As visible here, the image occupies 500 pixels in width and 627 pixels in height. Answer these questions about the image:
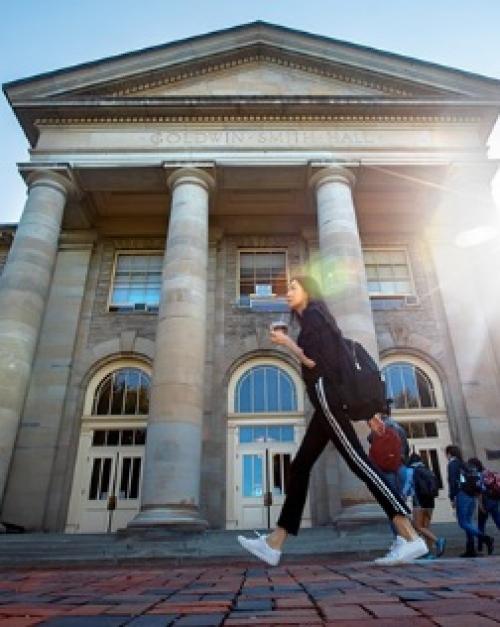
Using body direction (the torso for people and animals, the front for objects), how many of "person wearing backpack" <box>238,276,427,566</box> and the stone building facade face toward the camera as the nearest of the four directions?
1

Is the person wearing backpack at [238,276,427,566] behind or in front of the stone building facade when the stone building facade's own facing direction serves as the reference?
in front

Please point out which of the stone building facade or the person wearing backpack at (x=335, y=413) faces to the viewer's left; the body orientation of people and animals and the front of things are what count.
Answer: the person wearing backpack

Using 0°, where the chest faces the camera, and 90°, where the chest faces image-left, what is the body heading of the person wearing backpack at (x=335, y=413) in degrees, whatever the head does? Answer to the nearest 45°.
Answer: approximately 90°

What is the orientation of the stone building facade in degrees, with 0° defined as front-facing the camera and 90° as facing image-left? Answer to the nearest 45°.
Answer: approximately 0°

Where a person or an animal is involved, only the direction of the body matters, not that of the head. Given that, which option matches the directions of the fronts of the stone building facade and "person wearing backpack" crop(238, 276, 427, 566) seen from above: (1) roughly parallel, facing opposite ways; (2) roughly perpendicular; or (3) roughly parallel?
roughly perpendicular

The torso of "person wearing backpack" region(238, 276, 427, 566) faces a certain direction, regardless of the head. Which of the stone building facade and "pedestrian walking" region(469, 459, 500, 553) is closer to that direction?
the stone building facade

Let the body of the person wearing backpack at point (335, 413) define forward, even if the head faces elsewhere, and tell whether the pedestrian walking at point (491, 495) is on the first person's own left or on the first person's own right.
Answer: on the first person's own right
